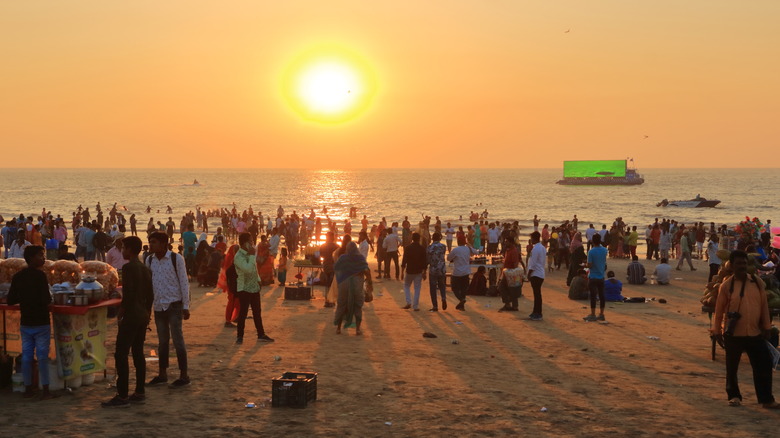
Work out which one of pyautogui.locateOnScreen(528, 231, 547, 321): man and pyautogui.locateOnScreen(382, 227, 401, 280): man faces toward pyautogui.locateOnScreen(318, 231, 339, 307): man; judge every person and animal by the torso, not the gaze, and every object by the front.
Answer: pyautogui.locateOnScreen(528, 231, 547, 321): man

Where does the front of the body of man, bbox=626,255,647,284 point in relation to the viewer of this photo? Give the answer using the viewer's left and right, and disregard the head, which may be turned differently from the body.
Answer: facing away from the viewer

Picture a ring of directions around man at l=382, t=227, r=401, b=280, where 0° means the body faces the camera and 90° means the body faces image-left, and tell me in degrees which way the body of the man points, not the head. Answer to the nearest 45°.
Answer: approximately 180°

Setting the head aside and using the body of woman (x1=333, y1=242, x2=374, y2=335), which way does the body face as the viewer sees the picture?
away from the camera

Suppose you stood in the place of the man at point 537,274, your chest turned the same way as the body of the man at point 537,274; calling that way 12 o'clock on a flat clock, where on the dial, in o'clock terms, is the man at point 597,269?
the man at point 597,269 is roughly at 6 o'clock from the man at point 537,274.

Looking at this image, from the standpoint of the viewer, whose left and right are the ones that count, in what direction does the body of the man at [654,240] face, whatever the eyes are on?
facing away from the viewer

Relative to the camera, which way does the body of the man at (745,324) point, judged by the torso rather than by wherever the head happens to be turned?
toward the camera

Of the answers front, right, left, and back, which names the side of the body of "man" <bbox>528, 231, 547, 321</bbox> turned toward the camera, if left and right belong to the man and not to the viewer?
left

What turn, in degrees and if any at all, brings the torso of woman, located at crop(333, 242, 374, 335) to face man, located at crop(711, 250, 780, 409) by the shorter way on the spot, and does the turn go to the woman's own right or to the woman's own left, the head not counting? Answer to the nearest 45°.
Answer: approximately 135° to the woman's own right

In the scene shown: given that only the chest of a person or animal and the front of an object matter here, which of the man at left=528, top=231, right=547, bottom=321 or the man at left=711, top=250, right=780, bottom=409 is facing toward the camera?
the man at left=711, top=250, right=780, bottom=409

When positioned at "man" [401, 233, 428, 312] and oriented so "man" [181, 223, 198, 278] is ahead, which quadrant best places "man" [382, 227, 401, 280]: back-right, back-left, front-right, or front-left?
front-right

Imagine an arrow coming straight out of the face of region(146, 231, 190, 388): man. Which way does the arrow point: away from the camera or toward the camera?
toward the camera

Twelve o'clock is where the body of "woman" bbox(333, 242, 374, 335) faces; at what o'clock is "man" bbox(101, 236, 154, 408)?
The man is roughly at 7 o'clock from the woman.

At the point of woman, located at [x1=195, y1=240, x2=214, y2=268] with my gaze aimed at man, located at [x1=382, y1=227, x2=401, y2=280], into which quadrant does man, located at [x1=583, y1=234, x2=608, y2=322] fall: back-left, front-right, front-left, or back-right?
front-right

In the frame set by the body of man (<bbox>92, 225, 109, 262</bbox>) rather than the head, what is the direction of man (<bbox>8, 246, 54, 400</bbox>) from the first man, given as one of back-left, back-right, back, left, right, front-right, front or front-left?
back

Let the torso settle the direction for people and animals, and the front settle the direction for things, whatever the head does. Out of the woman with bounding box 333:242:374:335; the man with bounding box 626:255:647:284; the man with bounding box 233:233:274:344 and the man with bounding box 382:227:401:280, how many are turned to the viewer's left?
0
